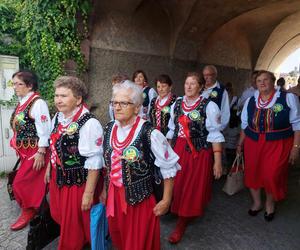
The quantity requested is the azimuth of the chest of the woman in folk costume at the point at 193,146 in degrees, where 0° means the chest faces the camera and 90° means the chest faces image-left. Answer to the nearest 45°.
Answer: approximately 45°

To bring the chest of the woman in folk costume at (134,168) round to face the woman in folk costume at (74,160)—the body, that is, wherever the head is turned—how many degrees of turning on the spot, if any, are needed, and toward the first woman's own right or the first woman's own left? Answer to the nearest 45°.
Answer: approximately 90° to the first woman's own right

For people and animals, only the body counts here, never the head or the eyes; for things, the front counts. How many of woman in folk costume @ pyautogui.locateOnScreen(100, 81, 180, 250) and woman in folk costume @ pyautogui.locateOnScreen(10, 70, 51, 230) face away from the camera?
0

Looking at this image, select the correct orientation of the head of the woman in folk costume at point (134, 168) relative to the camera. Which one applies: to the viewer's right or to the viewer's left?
to the viewer's left

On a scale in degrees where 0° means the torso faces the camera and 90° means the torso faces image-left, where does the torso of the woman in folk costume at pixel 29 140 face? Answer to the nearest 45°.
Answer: approximately 45°

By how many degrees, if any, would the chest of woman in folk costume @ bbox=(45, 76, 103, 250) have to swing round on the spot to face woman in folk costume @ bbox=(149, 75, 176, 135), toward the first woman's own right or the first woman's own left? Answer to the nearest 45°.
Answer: approximately 180°

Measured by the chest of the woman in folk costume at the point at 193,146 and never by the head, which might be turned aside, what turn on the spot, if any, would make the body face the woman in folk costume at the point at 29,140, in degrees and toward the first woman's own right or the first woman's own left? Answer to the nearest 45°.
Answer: approximately 45° to the first woman's own right
